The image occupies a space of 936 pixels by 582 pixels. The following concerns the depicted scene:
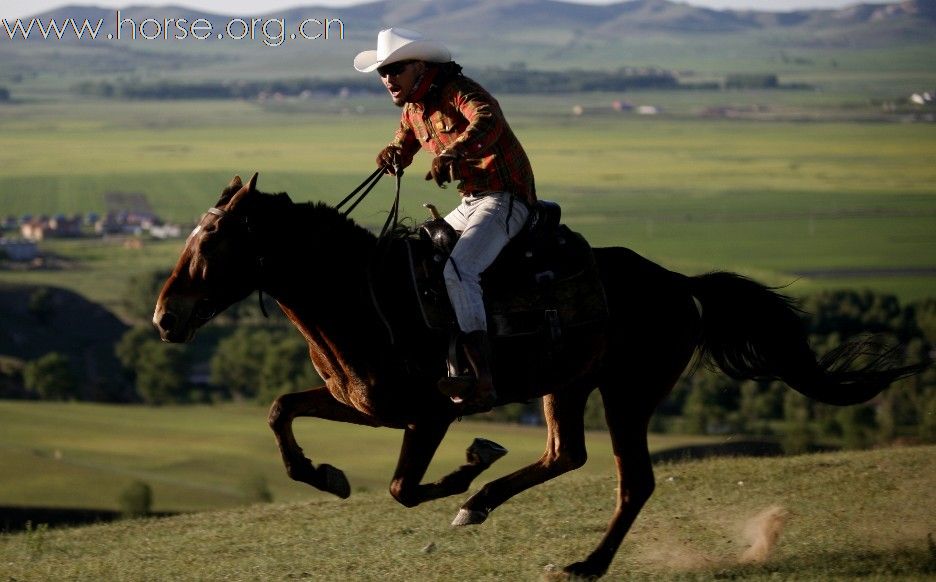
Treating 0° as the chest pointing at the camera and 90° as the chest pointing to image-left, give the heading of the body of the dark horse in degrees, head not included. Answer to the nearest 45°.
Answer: approximately 90°
